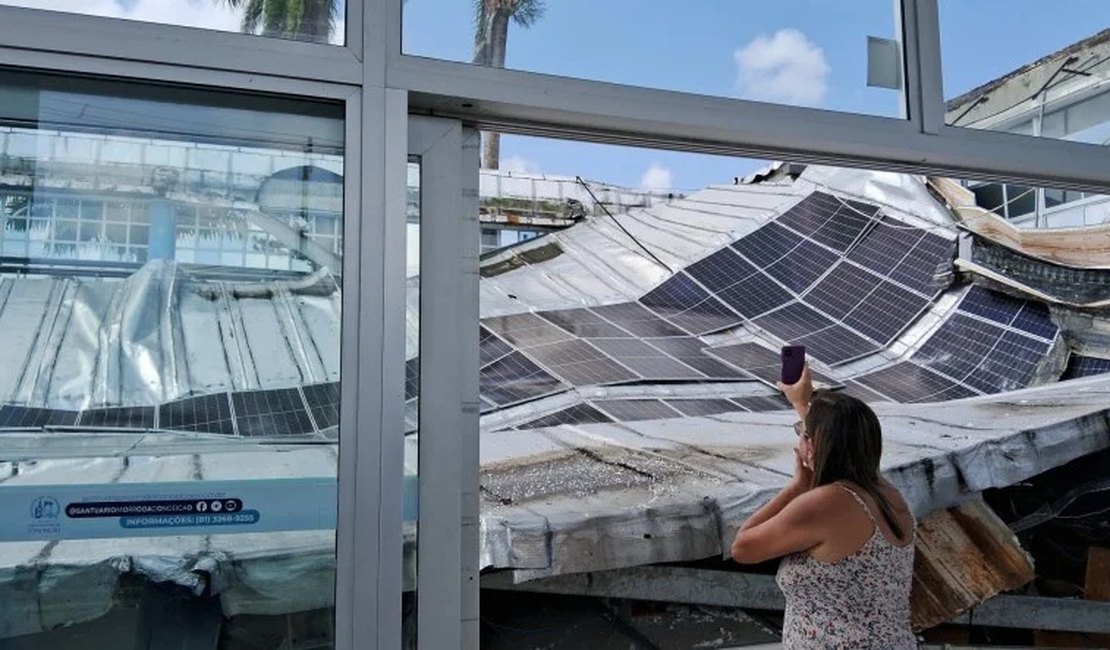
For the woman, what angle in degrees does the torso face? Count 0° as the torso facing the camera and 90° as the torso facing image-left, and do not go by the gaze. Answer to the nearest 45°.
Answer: approximately 135°

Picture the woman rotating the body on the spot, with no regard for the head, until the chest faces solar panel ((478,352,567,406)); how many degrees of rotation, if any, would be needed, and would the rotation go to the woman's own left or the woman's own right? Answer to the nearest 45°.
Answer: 0° — they already face it

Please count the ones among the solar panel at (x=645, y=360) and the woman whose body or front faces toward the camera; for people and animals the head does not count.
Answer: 1

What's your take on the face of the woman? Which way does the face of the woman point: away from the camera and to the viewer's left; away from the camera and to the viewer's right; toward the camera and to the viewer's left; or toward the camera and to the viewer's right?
away from the camera and to the viewer's left

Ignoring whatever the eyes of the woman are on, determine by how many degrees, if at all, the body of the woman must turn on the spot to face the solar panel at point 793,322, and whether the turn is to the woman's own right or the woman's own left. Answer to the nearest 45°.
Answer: approximately 45° to the woman's own right

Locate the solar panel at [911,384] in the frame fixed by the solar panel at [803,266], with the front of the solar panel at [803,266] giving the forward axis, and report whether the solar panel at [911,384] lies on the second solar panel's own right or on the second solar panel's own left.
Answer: on the second solar panel's own left

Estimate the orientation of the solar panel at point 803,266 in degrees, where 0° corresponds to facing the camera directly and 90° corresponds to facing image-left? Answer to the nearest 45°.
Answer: approximately 45°

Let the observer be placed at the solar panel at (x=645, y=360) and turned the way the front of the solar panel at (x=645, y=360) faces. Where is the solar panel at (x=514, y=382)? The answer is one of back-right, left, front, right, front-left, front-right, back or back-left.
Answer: front-right
